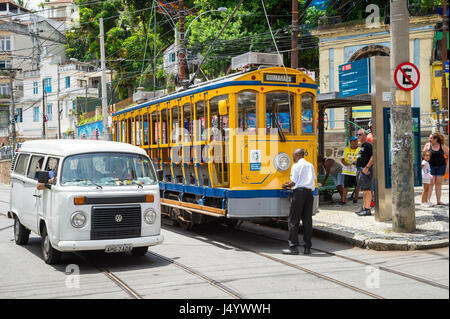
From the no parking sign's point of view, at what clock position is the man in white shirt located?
The man in white shirt is roughly at 2 o'clock from the no parking sign.

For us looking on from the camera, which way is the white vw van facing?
facing the viewer and to the right of the viewer

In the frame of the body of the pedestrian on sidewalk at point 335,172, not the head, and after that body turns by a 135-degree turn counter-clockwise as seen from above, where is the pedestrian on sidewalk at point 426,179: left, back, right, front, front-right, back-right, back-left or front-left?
front

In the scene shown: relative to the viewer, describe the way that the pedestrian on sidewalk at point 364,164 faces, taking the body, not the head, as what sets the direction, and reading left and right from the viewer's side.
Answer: facing to the left of the viewer

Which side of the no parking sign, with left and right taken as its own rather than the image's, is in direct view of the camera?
front

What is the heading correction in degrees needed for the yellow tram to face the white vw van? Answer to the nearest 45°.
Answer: approximately 90° to its right

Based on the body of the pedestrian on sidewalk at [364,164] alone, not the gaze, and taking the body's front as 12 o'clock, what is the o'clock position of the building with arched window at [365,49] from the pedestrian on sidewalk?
The building with arched window is roughly at 3 o'clock from the pedestrian on sidewalk.

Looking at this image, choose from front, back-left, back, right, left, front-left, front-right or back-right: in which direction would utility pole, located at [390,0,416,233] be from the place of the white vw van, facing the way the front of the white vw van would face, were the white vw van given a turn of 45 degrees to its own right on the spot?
left

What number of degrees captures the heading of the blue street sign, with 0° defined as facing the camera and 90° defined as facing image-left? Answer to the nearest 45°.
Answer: approximately 45°

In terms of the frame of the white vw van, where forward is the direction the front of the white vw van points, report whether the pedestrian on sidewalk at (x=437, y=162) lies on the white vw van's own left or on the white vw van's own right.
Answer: on the white vw van's own left
